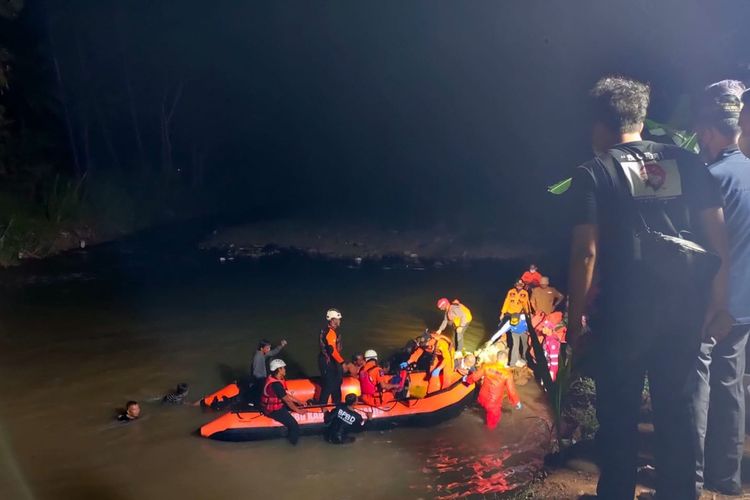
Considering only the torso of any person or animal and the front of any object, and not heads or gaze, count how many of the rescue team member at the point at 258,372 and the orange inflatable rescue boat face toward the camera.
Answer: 0

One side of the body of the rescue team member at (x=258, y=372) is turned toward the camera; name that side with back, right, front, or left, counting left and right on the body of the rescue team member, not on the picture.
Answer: right

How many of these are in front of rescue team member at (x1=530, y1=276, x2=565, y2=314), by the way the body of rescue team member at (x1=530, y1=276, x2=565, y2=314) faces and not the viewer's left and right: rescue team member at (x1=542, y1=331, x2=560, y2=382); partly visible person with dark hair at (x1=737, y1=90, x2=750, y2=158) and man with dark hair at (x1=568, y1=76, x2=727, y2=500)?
3

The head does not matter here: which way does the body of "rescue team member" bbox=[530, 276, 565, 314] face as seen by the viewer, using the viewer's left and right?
facing the viewer

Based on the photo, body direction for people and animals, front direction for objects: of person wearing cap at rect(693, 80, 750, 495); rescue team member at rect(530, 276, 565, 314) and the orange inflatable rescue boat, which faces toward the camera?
the rescue team member

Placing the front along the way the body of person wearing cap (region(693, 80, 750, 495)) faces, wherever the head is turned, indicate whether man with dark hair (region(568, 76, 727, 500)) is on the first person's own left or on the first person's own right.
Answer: on the first person's own left

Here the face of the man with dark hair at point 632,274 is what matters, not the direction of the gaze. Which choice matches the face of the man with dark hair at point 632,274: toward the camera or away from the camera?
away from the camera

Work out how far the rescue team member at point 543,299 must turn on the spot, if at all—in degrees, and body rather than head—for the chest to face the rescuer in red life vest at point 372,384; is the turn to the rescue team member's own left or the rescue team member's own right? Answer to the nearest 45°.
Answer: approximately 45° to the rescue team member's own right

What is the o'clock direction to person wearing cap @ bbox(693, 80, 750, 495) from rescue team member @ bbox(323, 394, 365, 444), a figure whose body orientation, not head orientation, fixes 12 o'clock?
The person wearing cap is roughly at 5 o'clock from the rescue team member.

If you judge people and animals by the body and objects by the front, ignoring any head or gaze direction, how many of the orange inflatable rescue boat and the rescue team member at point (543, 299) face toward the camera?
1

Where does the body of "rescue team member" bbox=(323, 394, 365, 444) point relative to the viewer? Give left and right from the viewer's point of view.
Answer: facing away from the viewer

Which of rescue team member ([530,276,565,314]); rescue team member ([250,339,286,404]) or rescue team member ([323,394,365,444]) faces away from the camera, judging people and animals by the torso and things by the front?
rescue team member ([323,394,365,444])

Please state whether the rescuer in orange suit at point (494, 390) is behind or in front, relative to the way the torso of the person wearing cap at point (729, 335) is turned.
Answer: in front
